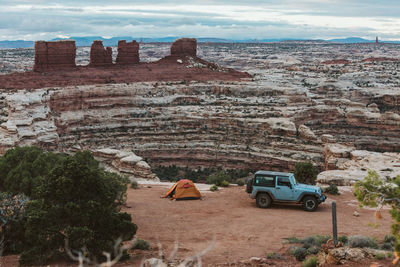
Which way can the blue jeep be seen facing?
to the viewer's right

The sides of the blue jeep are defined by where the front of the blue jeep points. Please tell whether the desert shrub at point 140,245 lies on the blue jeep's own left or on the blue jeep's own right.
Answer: on the blue jeep's own right

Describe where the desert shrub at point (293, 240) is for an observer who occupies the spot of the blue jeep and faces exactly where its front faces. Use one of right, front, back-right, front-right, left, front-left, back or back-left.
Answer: right

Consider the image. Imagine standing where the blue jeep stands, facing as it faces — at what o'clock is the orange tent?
The orange tent is roughly at 7 o'clock from the blue jeep.

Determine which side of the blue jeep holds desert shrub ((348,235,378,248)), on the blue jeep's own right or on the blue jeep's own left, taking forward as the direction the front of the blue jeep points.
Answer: on the blue jeep's own right

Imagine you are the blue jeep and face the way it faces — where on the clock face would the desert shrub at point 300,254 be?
The desert shrub is roughly at 3 o'clock from the blue jeep.

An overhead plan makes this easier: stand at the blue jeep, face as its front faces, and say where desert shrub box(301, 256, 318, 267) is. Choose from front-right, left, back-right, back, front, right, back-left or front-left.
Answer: right

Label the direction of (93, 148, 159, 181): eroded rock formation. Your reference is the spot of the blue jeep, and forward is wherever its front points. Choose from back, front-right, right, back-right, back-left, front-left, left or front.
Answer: back-left
